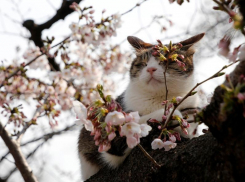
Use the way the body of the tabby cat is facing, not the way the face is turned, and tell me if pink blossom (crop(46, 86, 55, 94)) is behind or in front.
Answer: behind

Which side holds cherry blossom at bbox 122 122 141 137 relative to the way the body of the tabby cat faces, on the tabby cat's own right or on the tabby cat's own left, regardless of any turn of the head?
on the tabby cat's own right

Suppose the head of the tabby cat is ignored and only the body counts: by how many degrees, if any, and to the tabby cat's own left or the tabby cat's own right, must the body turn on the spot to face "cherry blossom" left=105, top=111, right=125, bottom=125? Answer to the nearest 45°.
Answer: approximately 45° to the tabby cat's own right

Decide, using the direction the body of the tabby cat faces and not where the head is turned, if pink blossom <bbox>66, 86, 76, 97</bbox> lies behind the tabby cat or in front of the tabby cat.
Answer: behind

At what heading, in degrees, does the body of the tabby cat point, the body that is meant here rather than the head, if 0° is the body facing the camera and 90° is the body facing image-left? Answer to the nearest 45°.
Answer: approximately 315°

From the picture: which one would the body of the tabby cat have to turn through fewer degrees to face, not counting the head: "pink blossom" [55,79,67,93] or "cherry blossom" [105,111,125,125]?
the cherry blossom
